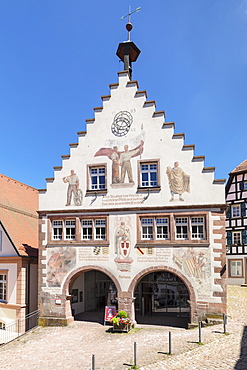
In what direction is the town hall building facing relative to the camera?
toward the camera

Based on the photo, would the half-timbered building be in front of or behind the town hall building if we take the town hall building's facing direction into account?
behind
